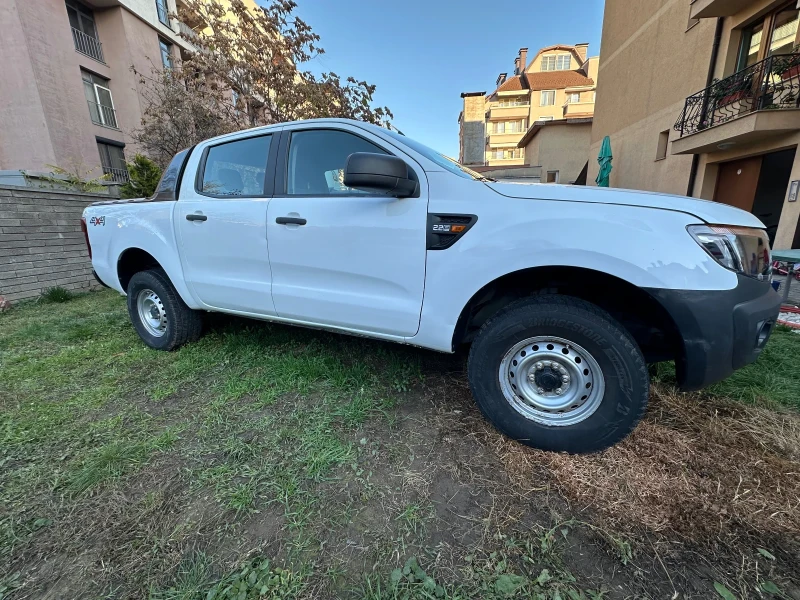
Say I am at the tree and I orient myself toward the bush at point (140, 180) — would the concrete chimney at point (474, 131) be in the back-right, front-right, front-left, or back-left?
back-right

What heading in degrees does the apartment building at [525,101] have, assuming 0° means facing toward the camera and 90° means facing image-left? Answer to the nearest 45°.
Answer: approximately 0°

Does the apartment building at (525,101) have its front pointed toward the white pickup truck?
yes

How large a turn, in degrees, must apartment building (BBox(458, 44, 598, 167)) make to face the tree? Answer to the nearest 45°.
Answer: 0° — it already faces it

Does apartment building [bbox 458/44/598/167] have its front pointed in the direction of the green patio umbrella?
yes

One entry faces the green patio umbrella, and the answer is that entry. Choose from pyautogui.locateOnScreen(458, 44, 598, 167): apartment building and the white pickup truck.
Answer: the apartment building

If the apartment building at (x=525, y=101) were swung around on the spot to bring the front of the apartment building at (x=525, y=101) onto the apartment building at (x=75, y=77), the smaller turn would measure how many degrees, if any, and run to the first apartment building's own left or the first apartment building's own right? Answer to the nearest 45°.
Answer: approximately 45° to the first apartment building's own right

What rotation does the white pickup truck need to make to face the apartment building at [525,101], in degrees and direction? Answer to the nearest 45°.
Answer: approximately 135° to its left

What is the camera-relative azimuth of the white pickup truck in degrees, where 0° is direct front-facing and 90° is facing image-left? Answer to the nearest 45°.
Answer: approximately 315°

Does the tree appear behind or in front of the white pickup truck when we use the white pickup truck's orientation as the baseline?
behind

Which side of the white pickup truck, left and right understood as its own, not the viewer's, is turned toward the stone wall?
back
